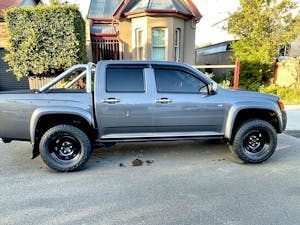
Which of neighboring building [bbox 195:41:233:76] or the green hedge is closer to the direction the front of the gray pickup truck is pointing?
the neighboring building

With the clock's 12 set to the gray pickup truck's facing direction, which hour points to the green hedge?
The green hedge is roughly at 8 o'clock from the gray pickup truck.

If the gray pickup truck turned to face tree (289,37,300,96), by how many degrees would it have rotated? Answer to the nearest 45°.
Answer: approximately 45° to its left

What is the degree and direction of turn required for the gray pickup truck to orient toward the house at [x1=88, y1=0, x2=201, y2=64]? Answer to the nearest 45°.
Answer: approximately 90° to its left

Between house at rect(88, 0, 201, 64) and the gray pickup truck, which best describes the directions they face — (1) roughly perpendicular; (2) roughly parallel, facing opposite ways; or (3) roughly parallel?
roughly perpendicular

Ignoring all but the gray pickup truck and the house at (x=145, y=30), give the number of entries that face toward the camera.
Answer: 1

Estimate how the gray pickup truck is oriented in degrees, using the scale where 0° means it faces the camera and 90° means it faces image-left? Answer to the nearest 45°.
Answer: approximately 270°
